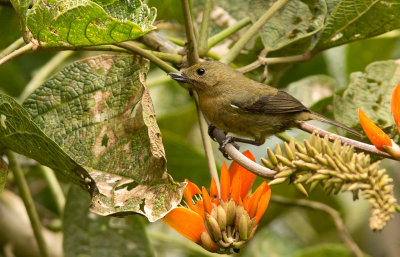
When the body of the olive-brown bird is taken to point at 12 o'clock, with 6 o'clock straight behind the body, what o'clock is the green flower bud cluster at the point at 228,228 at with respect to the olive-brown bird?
The green flower bud cluster is roughly at 9 o'clock from the olive-brown bird.

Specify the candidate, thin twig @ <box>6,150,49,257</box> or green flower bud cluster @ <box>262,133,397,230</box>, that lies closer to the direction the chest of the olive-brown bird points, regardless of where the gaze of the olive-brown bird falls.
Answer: the thin twig

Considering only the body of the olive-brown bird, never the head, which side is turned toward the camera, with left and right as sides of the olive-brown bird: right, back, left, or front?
left

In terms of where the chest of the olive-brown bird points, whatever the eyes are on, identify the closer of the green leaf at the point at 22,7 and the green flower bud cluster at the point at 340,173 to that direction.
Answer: the green leaf

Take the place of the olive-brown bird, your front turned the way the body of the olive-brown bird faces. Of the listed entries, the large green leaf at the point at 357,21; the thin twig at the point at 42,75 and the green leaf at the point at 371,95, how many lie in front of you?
1

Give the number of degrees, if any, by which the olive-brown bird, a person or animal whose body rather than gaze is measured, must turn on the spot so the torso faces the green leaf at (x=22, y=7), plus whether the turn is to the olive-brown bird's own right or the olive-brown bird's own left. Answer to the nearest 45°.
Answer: approximately 45° to the olive-brown bird's own left

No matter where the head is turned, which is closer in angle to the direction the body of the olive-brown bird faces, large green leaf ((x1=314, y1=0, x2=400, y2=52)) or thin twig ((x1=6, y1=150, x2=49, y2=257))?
the thin twig
